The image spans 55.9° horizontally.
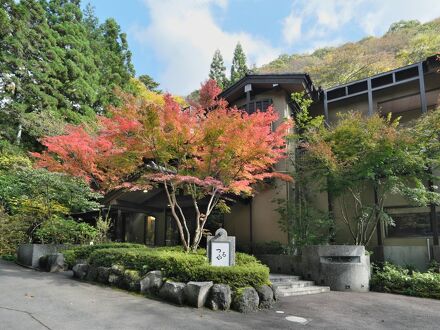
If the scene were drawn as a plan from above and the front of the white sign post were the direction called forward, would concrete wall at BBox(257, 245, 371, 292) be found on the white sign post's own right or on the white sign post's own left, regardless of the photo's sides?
on the white sign post's own left

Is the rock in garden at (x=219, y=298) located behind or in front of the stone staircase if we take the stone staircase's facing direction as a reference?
in front

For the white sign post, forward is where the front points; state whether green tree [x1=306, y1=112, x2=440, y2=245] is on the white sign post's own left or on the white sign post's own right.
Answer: on the white sign post's own left

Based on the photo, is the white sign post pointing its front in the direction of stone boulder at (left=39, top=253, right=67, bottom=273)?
no

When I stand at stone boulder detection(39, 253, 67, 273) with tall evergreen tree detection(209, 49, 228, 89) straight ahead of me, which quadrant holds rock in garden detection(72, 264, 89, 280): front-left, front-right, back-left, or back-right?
back-right

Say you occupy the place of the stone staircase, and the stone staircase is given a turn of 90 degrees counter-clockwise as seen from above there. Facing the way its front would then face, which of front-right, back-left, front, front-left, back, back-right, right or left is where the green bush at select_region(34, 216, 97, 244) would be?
back

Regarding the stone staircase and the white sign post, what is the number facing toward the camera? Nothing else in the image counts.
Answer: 2

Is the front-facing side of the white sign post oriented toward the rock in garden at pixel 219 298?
yes

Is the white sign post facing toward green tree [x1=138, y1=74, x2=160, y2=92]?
no

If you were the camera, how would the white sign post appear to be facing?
facing the viewer

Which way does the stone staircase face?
toward the camera

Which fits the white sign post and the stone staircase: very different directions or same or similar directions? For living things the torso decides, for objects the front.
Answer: same or similar directions

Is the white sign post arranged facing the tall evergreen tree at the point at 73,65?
no

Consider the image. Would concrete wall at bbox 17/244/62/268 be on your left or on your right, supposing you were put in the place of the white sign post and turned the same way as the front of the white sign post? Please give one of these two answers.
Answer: on your right

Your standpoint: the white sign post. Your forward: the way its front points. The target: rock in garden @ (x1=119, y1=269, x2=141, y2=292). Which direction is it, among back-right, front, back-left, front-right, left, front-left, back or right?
right
